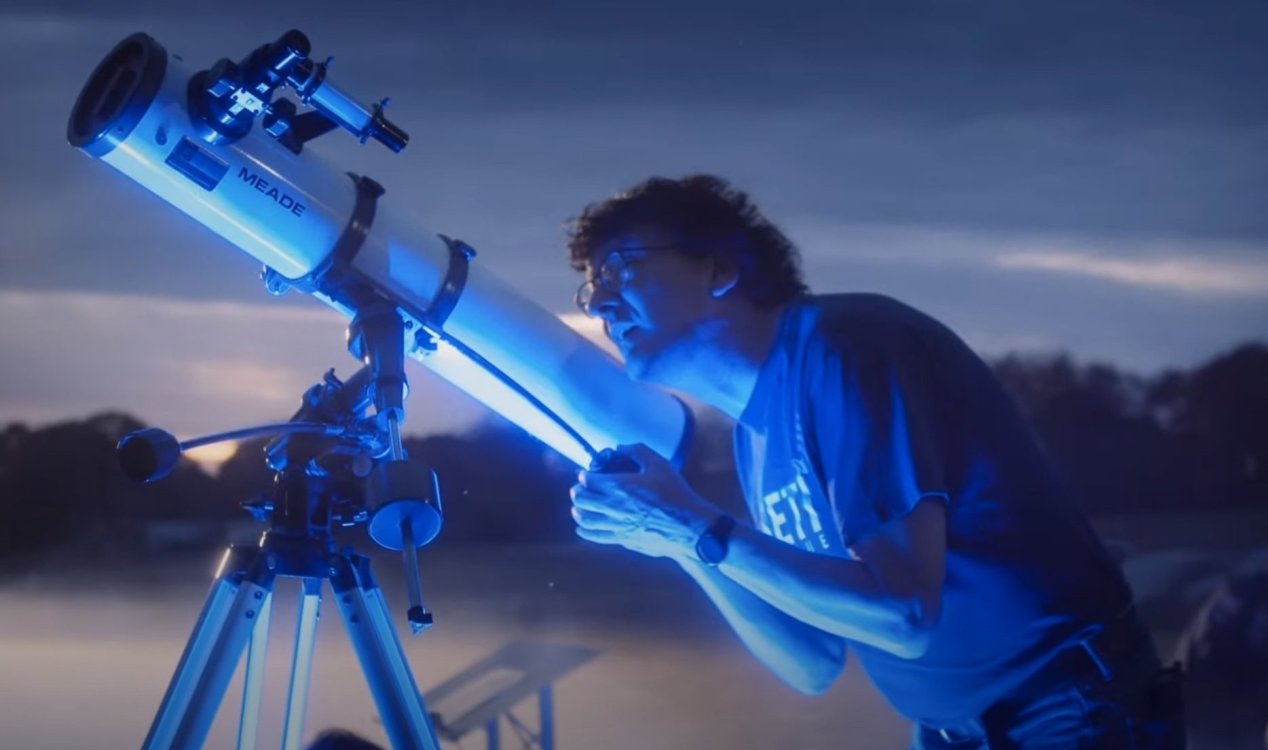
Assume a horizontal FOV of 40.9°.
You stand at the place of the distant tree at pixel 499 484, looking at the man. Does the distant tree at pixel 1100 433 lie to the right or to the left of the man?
left

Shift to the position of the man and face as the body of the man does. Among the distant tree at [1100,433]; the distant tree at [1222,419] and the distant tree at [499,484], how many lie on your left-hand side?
0

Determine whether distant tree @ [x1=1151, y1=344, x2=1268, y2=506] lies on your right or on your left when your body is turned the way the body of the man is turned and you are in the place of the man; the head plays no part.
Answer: on your right

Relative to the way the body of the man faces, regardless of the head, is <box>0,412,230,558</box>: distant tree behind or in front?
in front

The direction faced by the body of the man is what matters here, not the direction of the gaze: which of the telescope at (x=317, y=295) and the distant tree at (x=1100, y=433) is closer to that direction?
the telescope

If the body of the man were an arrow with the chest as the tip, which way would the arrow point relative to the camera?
to the viewer's left

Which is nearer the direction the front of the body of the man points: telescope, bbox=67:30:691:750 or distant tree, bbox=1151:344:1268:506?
the telescope

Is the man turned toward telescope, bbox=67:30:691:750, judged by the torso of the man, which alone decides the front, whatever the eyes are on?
yes

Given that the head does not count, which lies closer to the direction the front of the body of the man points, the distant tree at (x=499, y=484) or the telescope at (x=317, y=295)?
the telescope

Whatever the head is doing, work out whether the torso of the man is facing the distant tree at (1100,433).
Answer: no

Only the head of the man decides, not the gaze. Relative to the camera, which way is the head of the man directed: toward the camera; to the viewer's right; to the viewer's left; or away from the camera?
to the viewer's left

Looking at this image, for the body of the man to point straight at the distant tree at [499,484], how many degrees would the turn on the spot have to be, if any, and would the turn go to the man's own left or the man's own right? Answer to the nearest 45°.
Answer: approximately 45° to the man's own right
